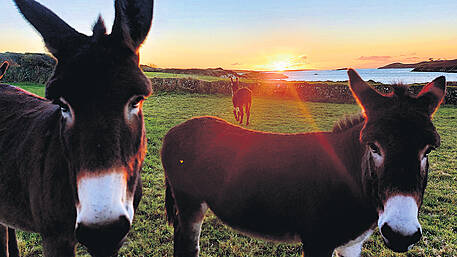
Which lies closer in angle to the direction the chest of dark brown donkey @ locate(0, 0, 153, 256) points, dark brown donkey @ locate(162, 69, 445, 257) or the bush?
the dark brown donkey

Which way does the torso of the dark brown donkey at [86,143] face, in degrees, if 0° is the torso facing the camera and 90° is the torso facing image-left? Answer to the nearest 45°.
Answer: approximately 315°

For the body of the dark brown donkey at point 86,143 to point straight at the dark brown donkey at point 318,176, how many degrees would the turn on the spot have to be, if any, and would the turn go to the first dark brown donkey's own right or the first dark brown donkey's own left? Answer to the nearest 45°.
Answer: approximately 45° to the first dark brown donkey's own left

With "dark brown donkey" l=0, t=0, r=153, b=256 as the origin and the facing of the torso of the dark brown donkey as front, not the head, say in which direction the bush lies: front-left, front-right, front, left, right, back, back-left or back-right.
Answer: back-left
